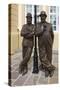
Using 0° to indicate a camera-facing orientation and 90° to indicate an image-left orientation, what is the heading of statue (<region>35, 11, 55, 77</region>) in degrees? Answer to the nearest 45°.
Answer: approximately 0°

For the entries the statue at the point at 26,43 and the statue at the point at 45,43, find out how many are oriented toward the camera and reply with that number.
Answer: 2

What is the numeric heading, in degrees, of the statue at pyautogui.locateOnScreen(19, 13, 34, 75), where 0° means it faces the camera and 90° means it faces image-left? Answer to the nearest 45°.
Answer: approximately 0°
